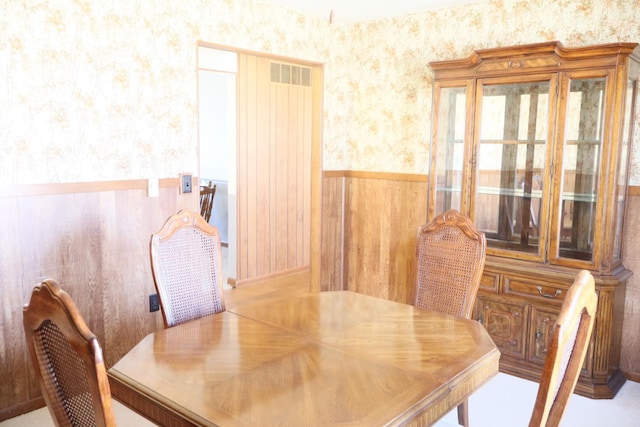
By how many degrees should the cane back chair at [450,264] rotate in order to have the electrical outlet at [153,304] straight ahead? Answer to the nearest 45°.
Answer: approximately 45° to its right

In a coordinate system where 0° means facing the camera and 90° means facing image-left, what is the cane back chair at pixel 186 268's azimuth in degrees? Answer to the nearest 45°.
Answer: approximately 315°

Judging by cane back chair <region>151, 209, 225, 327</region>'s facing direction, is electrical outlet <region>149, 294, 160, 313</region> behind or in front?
behind

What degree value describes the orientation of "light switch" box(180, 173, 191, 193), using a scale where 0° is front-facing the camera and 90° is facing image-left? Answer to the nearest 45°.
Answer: approximately 315°

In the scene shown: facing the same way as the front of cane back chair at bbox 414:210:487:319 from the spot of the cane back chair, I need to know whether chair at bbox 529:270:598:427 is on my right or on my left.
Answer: on my left

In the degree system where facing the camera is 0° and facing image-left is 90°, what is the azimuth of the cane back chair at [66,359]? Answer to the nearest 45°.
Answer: approximately 225°

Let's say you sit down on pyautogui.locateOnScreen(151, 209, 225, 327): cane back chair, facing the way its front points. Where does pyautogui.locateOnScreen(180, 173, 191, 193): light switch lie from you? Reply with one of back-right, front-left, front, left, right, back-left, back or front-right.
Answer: back-left
